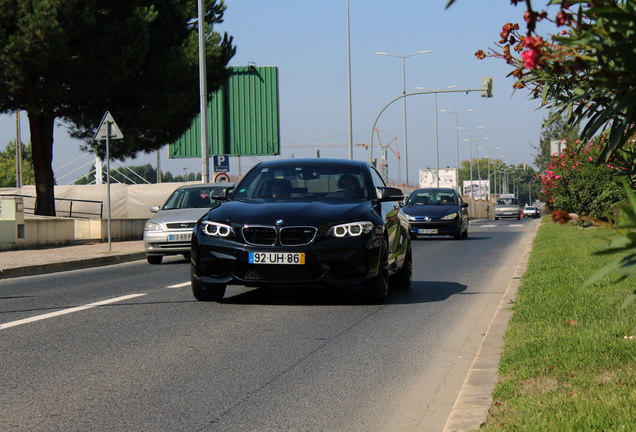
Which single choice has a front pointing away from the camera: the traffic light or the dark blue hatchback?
the traffic light

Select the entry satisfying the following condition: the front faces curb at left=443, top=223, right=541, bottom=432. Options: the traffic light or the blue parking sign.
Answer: the blue parking sign

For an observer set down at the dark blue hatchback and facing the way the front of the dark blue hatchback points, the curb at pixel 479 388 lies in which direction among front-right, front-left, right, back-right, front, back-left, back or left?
front

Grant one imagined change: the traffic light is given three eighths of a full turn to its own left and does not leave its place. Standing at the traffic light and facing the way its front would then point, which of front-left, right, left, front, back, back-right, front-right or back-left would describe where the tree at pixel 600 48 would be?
front-left

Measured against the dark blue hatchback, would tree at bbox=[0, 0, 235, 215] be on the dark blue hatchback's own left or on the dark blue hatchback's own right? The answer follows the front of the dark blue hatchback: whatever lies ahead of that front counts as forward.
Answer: on the dark blue hatchback's own right

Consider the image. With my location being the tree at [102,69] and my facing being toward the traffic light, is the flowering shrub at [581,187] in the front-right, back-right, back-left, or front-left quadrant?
front-right

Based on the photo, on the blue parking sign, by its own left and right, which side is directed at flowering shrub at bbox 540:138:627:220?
left

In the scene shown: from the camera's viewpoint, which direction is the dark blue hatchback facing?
toward the camera

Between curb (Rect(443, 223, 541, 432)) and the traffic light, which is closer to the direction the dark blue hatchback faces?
the curb

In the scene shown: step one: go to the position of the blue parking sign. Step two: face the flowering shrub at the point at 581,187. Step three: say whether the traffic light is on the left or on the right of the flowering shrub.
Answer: left

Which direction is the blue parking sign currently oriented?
toward the camera
